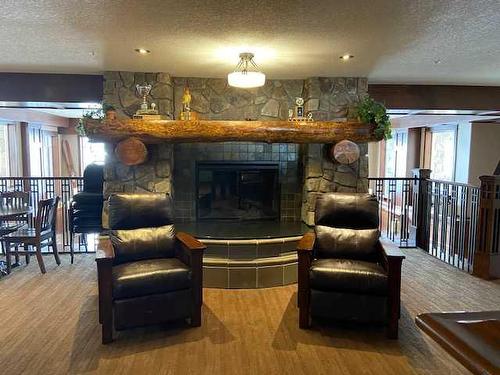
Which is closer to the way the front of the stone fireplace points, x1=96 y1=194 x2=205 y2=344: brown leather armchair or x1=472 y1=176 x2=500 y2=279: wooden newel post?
the brown leather armchair

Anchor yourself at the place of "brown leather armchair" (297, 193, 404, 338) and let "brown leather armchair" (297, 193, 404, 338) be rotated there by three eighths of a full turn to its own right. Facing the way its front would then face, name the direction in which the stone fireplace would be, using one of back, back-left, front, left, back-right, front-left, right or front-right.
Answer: front

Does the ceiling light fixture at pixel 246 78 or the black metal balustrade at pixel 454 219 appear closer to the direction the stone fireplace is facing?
the ceiling light fixture

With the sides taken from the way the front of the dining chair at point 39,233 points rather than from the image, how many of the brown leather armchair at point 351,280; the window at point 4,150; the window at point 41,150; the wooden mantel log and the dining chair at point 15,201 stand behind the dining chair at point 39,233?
2

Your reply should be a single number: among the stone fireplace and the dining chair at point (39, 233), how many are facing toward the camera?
1

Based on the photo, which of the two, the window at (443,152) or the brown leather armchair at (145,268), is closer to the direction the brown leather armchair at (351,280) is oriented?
the brown leather armchair

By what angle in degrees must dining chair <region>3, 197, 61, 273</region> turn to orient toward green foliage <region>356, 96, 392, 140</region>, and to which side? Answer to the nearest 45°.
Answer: approximately 180°

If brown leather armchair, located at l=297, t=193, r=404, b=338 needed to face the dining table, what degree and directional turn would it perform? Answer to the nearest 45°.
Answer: approximately 90° to its right

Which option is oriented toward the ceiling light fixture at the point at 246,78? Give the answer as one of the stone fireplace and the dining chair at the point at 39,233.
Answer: the stone fireplace

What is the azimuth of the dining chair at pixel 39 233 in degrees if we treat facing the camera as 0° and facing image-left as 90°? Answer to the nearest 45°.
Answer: approximately 135°

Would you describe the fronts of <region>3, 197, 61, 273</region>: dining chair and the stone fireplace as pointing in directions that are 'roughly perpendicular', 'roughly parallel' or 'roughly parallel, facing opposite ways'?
roughly perpendicular

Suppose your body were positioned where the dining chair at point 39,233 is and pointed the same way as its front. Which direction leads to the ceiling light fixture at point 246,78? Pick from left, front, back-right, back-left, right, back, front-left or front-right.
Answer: back
